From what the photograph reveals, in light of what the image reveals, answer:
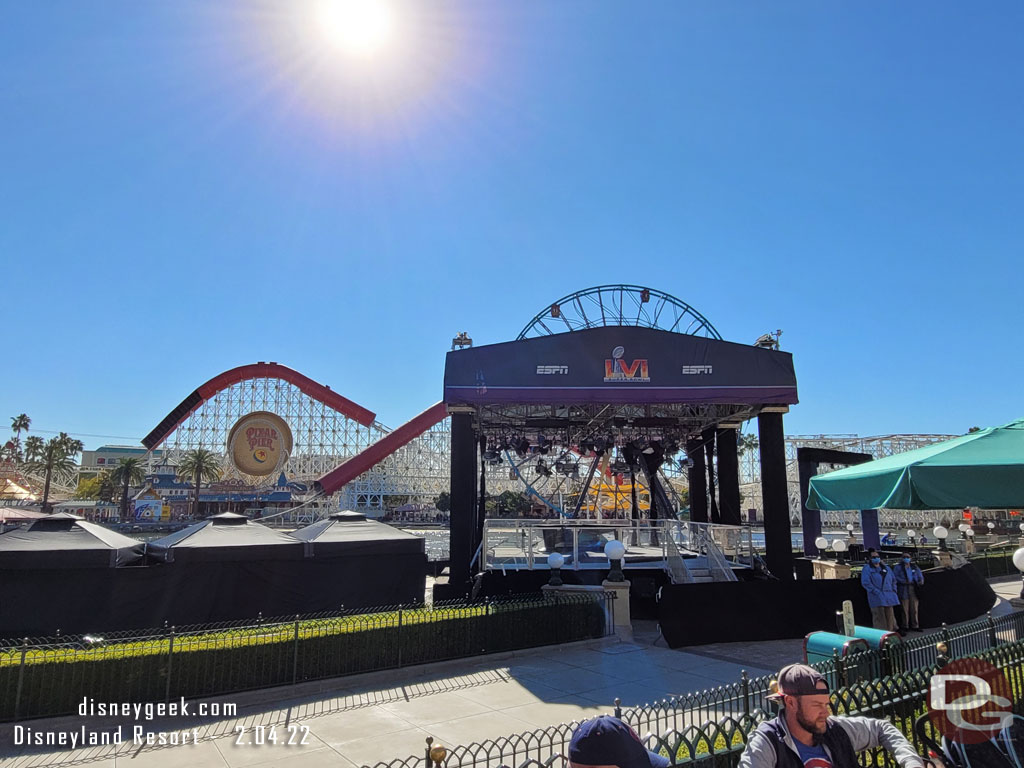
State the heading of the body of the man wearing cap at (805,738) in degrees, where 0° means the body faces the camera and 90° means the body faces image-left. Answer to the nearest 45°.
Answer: approximately 315°

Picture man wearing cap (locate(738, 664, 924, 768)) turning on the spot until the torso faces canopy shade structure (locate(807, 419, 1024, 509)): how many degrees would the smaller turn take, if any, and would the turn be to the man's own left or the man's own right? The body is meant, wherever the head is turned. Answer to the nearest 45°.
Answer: approximately 135° to the man's own left

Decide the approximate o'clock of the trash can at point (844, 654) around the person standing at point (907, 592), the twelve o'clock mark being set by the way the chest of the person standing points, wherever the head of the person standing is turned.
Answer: The trash can is roughly at 12 o'clock from the person standing.

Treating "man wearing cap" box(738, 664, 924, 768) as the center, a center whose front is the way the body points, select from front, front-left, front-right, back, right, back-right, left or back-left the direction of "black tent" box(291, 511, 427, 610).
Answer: back

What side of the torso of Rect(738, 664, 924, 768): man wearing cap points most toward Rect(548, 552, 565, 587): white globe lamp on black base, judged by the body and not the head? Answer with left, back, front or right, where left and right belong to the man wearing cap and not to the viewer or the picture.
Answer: back

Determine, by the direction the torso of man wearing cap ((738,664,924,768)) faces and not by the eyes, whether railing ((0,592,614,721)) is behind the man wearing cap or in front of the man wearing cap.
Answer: behind

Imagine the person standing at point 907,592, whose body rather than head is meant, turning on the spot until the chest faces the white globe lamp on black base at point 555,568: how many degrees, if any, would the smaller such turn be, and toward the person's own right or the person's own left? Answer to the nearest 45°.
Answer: approximately 90° to the person's own right

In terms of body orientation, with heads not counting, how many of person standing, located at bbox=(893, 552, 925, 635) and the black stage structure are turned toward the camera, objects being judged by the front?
2

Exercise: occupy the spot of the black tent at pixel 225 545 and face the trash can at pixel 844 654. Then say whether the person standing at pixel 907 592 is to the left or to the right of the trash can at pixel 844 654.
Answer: left

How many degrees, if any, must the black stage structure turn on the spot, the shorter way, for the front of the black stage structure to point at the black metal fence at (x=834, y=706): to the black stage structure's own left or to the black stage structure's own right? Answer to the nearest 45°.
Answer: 0° — it already faces it

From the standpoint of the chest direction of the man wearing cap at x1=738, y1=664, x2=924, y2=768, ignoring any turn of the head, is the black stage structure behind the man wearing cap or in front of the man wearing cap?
behind

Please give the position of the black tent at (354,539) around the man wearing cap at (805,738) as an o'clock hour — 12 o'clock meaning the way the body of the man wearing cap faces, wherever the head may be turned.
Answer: The black tent is roughly at 6 o'clock from the man wearing cap.
